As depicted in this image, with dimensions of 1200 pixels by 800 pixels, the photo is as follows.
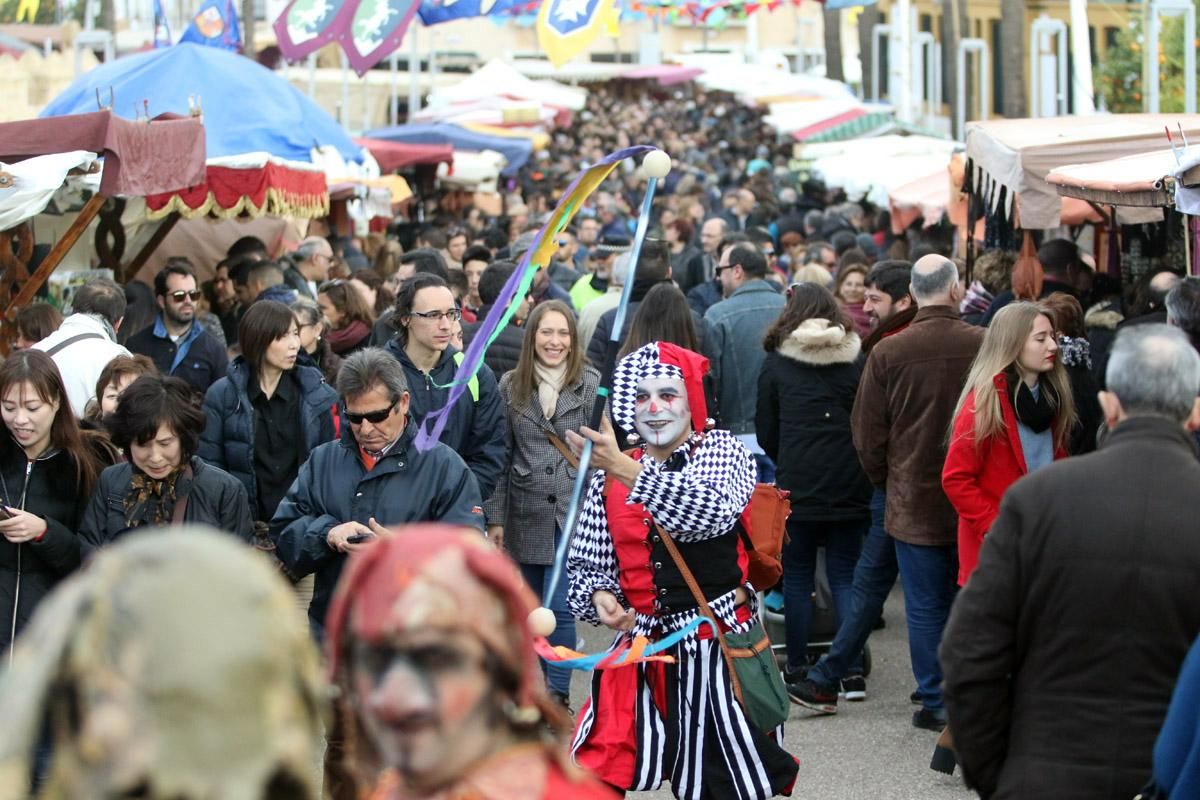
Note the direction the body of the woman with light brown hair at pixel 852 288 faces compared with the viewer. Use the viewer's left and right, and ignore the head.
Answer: facing the viewer

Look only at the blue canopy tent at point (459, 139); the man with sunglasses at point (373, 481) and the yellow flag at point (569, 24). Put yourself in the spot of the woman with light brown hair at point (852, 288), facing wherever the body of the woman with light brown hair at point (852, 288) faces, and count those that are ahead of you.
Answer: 1

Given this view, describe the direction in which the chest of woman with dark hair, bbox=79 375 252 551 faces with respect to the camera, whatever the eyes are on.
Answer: toward the camera

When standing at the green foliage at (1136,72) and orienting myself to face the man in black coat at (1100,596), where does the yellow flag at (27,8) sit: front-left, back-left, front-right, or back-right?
front-right

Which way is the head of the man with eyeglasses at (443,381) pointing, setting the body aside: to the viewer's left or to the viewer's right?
to the viewer's right

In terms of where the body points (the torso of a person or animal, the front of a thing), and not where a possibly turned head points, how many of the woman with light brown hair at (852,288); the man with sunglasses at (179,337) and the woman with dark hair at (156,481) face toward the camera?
3

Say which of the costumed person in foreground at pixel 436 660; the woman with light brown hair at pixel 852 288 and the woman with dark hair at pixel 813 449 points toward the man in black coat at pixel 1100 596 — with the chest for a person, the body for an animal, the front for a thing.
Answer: the woman with light brown hair at pixel 852 288

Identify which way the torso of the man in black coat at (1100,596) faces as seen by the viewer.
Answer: away from the camera

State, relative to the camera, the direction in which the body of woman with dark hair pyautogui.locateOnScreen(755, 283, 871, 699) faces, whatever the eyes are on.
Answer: away from the camera

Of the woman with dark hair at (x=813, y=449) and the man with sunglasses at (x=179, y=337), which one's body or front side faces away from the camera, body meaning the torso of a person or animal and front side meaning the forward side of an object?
the woman with dark hair
